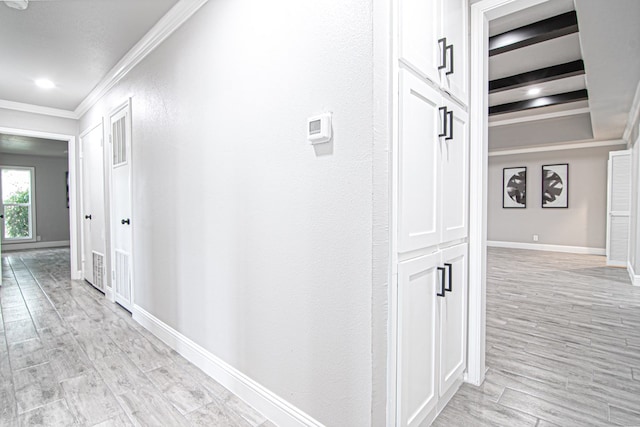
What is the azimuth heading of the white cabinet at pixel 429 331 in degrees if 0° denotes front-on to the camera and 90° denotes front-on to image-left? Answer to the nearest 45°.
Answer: approximately 315°

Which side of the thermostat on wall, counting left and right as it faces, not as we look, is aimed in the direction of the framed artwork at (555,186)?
back

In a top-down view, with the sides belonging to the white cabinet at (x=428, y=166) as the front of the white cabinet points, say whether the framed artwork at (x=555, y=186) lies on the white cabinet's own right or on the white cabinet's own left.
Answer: on the white cabinet's own left

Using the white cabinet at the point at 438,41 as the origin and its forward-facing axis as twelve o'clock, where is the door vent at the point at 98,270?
The door vent is roughly at 5 o'clock from the white cabinet.

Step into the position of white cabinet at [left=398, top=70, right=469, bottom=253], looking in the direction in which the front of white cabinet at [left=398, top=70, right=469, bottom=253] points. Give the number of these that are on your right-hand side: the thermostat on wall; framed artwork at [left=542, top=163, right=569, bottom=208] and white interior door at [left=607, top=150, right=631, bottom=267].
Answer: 1

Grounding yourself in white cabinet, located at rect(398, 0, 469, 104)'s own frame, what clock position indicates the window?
The window is roughly at 5 o'clock from the white cabinet.

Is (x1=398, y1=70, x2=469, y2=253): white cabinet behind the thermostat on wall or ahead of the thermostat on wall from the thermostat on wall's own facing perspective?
behind

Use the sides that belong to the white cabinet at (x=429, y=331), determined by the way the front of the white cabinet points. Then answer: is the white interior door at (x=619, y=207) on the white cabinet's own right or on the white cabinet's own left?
on the white cabinet's own left

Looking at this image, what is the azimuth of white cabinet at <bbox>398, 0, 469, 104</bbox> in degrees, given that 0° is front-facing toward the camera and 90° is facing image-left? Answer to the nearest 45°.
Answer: approximately 315°

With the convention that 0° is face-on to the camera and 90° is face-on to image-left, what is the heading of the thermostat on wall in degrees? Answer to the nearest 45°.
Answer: approximately 45°

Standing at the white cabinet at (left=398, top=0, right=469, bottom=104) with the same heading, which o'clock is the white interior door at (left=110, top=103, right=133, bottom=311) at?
The white interior door is roughly at 5 o'clock from the white cabinet.
